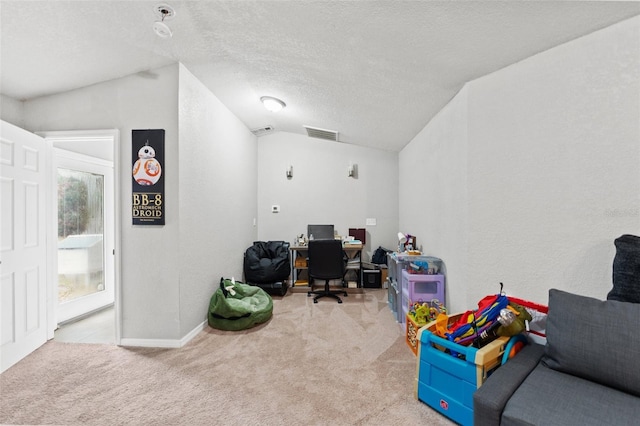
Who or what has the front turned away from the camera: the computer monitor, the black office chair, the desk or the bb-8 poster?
the black office chair

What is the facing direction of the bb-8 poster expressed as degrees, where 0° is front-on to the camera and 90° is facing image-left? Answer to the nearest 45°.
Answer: approximately 0°

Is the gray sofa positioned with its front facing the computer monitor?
no

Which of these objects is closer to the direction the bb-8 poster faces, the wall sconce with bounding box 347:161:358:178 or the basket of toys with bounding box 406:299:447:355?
the basket of toys

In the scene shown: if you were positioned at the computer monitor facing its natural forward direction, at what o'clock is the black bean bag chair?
The black bean bag chair is roughly at 2 o'clock from the computer monitor.

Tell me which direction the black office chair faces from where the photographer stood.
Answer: facing away from the viewer

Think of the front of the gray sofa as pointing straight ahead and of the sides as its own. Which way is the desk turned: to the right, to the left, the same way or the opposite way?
to the left

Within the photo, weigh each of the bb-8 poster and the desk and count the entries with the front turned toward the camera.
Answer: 2

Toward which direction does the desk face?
toward the camera

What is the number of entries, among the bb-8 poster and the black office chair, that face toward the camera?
1

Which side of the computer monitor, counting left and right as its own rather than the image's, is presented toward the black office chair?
front

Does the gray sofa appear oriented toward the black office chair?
no

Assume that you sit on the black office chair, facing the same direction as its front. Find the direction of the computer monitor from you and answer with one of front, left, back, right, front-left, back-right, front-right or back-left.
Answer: front

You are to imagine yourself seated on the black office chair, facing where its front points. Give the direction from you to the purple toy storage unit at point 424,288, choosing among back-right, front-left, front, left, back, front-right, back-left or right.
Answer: back-right

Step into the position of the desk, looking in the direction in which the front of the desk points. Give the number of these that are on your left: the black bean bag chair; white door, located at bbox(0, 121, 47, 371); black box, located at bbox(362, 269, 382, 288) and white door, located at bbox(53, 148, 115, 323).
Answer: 1
